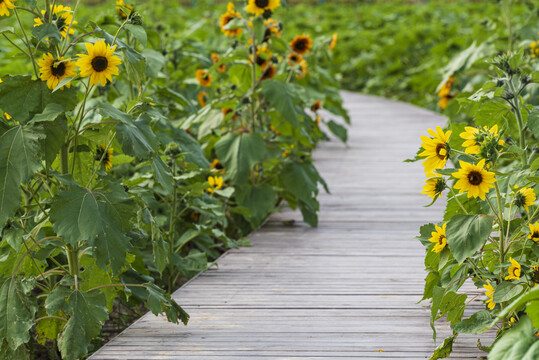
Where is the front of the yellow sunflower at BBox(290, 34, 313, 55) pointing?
toward the camera

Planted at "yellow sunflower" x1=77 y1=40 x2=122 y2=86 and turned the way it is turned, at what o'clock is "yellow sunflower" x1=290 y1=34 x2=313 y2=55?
"yellow sunflower" x1=290 y1=34 x2=313 y2=55 is roughly at 7 o'clock from "yellow sunflower" x1=77 y1=40 x2=122 y2=86.

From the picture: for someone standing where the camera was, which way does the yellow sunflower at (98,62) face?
facing the viewer

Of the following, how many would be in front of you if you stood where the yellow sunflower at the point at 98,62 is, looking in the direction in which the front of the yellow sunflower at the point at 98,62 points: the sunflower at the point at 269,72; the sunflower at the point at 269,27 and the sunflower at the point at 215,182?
0

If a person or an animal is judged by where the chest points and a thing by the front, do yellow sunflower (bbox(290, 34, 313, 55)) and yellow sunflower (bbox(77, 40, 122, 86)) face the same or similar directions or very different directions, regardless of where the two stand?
same or similar directions

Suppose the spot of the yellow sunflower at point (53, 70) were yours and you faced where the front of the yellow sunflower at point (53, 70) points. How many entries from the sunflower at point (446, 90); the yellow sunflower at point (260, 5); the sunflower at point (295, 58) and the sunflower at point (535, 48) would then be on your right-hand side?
0

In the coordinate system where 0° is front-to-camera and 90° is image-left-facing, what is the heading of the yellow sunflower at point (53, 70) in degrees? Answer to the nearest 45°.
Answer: approximately 0°

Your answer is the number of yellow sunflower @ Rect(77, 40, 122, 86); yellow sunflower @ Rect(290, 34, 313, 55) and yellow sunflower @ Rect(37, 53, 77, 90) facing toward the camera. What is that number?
3

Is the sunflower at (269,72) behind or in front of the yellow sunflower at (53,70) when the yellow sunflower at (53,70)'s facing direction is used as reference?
behind

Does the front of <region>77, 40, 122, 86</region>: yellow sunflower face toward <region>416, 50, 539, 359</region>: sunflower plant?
no

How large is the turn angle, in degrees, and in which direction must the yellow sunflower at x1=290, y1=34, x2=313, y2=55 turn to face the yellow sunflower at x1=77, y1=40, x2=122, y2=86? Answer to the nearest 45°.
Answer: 0° — it already faces it

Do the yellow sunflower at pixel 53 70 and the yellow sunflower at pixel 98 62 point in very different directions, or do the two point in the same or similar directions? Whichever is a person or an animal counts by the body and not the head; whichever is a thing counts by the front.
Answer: same or similar directions

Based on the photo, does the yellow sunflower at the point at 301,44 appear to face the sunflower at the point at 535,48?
no

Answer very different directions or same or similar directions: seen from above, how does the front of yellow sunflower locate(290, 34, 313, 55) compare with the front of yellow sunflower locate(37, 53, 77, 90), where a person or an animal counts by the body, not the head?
same or similar directions

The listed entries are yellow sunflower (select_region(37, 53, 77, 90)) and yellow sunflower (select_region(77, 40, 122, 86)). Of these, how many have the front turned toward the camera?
2

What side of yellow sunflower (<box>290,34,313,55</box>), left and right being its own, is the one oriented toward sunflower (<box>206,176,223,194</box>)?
front
